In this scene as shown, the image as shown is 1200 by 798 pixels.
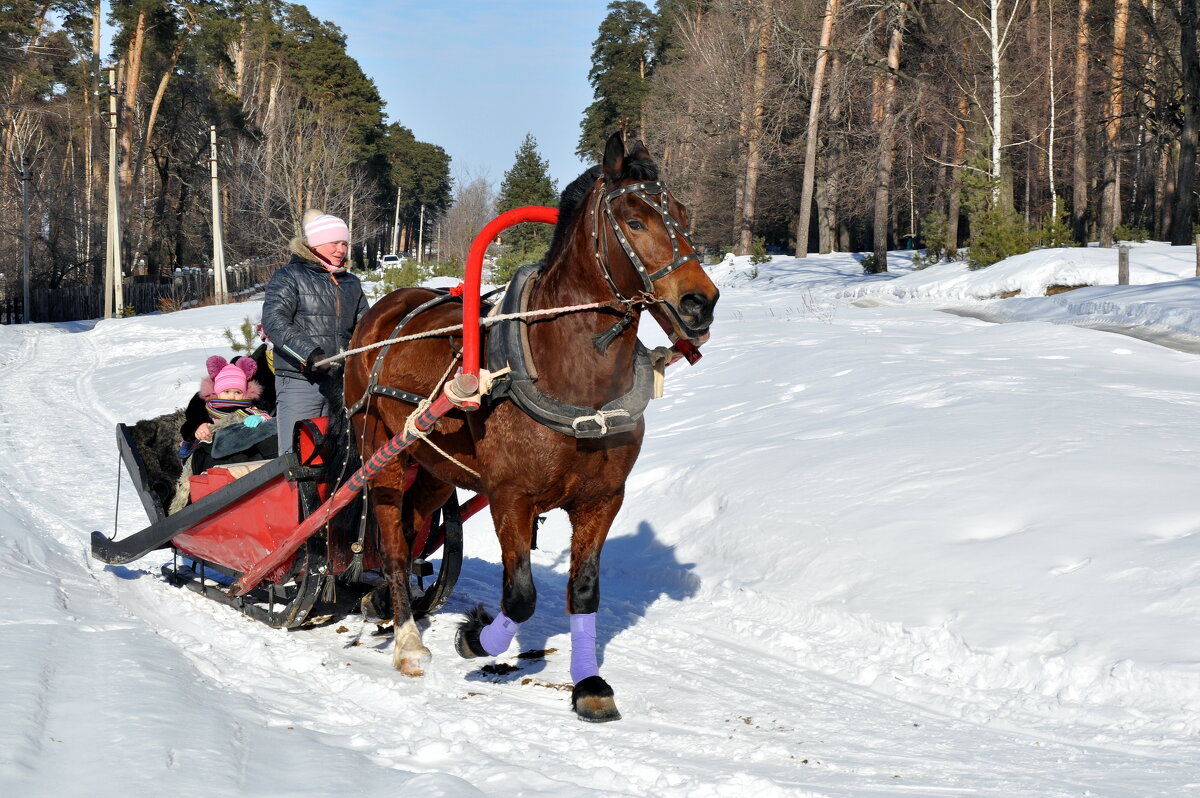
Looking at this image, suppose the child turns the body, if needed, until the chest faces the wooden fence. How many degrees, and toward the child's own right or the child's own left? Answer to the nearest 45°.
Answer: approximately 180°

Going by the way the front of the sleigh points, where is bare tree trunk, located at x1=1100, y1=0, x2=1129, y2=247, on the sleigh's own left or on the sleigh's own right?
on the sleigh's own left

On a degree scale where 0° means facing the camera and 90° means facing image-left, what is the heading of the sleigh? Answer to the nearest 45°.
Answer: approximately 315°

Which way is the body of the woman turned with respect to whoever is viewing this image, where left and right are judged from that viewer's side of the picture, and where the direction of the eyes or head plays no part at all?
facing the viewer and to the right of the viewer

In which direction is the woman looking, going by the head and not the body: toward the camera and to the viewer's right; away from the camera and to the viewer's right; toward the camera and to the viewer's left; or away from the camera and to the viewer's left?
toward the camera and to the viewer's right

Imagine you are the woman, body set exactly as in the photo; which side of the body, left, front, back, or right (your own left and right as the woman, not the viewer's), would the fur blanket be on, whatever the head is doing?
back

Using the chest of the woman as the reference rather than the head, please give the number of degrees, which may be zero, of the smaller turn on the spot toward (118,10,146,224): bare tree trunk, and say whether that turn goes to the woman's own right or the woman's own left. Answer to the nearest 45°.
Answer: approximately 135° to the woman's own left

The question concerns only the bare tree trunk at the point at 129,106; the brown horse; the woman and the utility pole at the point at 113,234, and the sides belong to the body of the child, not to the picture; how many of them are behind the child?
2

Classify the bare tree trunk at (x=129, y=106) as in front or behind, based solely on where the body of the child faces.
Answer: behind

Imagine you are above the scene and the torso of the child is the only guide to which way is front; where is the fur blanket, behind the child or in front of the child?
behind

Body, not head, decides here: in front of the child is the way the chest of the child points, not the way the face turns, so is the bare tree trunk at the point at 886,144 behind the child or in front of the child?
behind

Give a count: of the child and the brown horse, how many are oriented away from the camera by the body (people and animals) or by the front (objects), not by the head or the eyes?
0

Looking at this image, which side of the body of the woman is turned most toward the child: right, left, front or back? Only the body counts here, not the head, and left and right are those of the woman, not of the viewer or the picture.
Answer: back

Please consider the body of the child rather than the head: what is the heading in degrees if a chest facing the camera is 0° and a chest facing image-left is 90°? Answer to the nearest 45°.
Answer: approximately 0°
